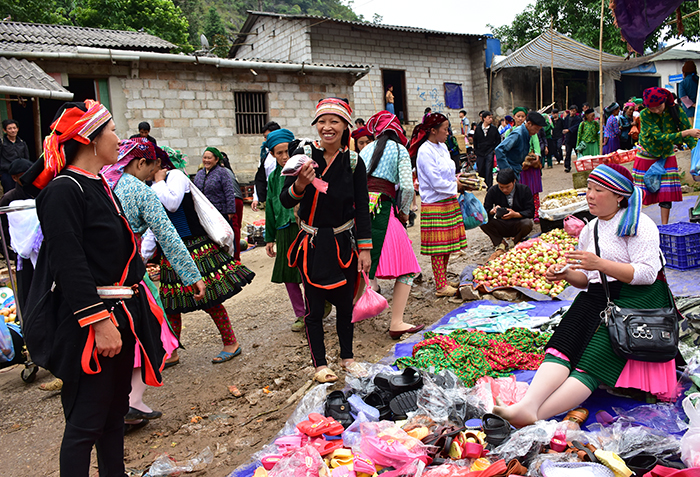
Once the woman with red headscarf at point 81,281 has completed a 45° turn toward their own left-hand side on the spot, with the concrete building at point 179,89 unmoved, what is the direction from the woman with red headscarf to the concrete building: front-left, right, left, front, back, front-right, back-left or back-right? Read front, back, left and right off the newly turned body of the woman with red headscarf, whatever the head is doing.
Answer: front-left

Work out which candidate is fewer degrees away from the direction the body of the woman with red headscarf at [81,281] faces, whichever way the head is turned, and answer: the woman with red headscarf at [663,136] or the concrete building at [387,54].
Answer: the woman with red headscarf

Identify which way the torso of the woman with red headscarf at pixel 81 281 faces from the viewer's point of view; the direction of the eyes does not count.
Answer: to the viewer's right

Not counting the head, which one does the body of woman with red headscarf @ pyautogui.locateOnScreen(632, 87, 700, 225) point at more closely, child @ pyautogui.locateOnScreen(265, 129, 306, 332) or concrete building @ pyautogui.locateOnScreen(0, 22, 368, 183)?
the child

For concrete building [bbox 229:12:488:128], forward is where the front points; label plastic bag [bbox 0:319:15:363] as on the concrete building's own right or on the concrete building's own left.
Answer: on the concrete building's own right

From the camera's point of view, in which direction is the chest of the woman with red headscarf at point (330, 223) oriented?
toward the camera

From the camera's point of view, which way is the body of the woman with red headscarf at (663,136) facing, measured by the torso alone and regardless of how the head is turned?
toward the camera

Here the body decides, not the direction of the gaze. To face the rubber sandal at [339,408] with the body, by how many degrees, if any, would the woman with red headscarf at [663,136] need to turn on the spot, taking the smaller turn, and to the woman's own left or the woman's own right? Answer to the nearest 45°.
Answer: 0° — they already face it

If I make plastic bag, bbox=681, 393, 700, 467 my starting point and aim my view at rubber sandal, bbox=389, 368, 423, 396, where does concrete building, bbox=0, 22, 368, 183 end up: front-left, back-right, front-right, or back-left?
front-right

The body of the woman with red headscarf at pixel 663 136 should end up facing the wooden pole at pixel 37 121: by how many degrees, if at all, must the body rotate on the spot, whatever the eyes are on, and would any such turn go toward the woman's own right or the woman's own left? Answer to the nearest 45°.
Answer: approximately 90° to the woman's own right
